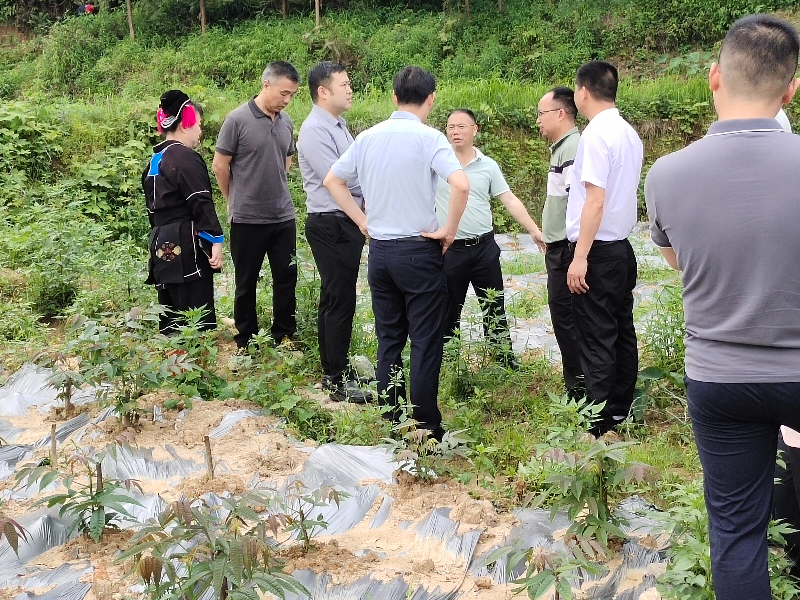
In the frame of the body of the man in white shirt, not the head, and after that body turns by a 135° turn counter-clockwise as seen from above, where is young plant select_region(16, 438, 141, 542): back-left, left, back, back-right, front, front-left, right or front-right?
front-right

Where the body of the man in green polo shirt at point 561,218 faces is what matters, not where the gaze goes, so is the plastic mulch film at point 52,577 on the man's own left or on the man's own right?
on the man's own left

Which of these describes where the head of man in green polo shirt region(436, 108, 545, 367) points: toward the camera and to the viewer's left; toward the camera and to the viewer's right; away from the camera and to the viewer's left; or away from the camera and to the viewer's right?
toward the camera and to the viewer's left

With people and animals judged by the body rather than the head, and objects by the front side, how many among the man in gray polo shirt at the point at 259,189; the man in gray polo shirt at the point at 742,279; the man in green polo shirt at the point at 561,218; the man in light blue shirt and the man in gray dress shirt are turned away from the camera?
2

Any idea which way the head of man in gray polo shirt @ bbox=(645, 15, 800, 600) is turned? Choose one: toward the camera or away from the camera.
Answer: away from the camera

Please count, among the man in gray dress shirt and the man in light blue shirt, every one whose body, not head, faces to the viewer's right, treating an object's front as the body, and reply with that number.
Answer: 1

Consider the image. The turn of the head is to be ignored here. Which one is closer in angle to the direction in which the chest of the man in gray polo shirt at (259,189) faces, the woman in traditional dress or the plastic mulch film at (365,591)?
the plastic mulch film

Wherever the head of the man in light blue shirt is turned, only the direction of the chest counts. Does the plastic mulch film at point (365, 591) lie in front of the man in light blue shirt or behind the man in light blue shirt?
behind

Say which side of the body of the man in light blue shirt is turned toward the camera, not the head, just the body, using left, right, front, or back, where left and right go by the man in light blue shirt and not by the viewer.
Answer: back

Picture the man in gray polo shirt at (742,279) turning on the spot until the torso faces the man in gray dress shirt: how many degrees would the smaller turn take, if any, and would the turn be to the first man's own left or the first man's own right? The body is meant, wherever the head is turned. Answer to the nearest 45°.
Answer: approximately 45° to the first man's own left

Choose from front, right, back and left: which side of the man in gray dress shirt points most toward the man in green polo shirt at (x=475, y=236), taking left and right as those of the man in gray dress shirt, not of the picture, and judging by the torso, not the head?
front

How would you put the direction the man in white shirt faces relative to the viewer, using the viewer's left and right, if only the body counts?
facing away from the viewer and to the left of the viewer

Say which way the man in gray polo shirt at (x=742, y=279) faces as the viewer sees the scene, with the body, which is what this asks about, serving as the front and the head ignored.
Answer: away from the camera

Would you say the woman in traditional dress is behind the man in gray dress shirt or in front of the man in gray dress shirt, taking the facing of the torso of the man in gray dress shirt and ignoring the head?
behind

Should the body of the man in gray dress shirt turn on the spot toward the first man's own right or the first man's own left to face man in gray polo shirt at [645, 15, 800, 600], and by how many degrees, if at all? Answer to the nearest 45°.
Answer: approximately 90° to the first man's own right

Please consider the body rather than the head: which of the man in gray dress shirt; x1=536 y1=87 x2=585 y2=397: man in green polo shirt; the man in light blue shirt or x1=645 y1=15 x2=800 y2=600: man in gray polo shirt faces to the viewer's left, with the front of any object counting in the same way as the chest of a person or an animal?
the man in green polo shirt

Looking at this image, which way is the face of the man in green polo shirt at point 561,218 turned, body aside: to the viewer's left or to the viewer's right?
to the viewer's left

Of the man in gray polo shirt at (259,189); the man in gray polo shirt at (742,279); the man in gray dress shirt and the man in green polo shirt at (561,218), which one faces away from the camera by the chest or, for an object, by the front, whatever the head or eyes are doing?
the man in gray polo shirt at (742,279)

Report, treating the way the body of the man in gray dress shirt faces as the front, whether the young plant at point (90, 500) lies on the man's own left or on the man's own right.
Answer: on the man's own right

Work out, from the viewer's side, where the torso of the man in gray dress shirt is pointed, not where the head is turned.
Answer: to the viewer's right
